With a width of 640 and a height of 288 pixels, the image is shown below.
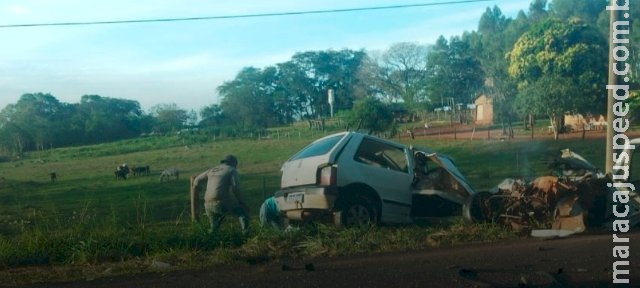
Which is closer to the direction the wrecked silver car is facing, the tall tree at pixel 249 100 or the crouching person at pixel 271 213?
the tall tree

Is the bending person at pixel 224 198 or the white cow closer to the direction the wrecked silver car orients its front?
the white cow

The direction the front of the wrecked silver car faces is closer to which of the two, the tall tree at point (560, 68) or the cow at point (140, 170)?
the tall tree

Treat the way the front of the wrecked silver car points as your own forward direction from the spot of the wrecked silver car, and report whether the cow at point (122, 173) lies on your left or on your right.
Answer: on your left

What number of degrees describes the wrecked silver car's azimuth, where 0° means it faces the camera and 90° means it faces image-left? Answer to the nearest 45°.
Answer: approximately 225°

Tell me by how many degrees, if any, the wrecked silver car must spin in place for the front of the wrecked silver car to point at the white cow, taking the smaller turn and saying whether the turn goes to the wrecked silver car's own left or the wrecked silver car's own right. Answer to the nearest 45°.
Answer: approximately 90° to the wrecked silver car's own left

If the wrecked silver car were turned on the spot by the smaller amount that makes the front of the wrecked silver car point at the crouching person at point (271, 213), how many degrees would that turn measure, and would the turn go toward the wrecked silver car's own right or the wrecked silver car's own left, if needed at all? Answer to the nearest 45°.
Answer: approximately 135° to the wrecked silver car's own left

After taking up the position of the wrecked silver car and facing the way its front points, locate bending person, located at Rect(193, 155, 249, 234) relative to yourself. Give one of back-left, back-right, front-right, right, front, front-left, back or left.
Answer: back-left

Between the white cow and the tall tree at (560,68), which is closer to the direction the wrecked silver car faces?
the tall tree

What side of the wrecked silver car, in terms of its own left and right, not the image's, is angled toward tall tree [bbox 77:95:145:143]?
left

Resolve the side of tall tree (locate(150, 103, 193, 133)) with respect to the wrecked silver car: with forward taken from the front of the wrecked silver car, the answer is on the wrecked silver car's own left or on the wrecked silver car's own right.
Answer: on the wrecked silver car's own left

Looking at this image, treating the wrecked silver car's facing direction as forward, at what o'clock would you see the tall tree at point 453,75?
The tall tree is roughly at 11 o'clock from the wrecked silver car.
